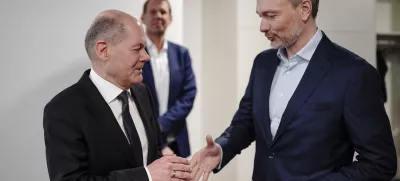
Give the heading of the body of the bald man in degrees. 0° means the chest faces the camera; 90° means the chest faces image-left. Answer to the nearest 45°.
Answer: approximately 315°

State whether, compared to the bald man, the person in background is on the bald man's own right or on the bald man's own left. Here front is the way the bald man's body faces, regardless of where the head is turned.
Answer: on the bald man's own left

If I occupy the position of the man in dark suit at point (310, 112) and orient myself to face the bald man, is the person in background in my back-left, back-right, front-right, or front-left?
front-right

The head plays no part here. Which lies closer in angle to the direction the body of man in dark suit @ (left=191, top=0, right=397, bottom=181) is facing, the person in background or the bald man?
the bald man

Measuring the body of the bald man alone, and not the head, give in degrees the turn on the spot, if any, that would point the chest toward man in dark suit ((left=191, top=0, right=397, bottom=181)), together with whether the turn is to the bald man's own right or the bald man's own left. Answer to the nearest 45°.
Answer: approximately 45° to the bald man's own left

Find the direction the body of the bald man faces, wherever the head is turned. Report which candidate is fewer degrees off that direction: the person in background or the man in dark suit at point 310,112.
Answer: the man in dark suit

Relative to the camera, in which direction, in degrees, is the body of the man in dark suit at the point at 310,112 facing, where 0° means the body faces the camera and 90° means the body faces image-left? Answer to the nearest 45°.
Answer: approximately 45°

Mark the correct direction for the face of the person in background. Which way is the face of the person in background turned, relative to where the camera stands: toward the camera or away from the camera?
toward the camera

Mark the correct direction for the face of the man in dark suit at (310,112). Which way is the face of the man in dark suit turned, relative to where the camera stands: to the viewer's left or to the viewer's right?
to the viewer's left

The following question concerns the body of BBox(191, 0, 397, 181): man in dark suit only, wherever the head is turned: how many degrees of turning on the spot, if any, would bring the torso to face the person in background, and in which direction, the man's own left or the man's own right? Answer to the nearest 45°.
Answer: approximately 90° to the man's own right

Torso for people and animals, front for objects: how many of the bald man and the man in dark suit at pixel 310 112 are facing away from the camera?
0

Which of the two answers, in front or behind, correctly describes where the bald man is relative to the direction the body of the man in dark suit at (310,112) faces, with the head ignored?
in front
